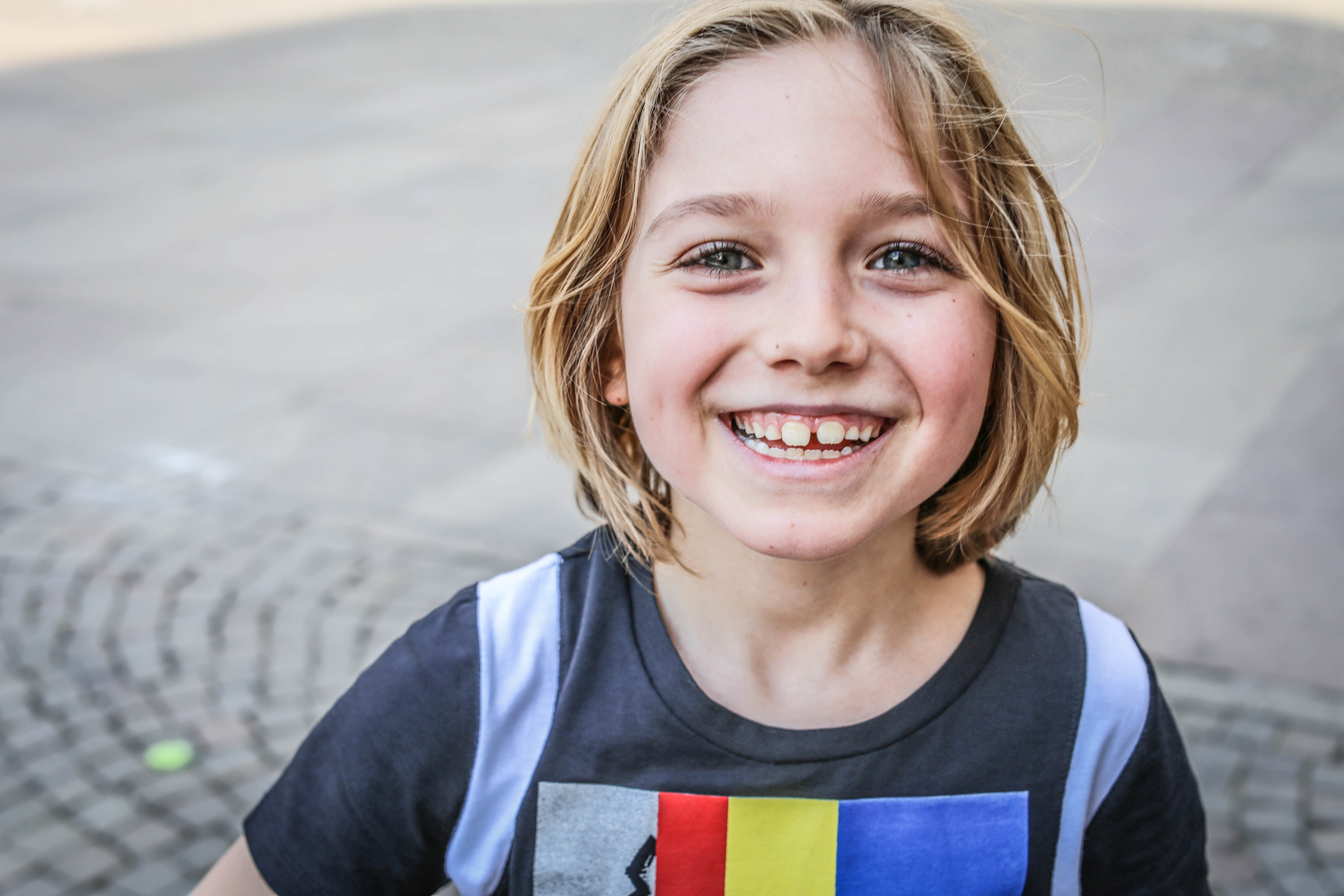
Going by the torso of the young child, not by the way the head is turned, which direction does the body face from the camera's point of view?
toward the camera

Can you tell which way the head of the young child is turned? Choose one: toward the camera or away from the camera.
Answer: toward the camera
